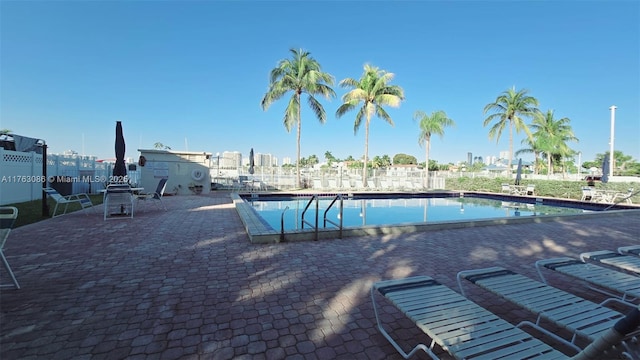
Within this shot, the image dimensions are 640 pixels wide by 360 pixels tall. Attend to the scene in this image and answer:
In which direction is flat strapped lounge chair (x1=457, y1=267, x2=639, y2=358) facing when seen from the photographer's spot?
facing away from the viewer and to the left of the viewer

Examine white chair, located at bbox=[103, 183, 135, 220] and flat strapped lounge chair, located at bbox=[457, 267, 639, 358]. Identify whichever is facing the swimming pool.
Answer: the flat strapped lounge chair

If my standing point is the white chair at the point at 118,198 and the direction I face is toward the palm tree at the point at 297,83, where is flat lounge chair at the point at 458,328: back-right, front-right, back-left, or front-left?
back-right

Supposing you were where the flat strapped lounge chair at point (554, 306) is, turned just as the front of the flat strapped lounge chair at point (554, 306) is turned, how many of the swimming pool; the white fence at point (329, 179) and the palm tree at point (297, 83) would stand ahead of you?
3

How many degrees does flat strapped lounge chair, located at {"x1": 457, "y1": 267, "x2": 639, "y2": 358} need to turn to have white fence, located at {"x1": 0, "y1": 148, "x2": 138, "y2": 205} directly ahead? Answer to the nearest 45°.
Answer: approximately 45° to its left

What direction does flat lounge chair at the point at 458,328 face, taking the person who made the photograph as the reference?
facing away from the viewer and to the left of the viewer
